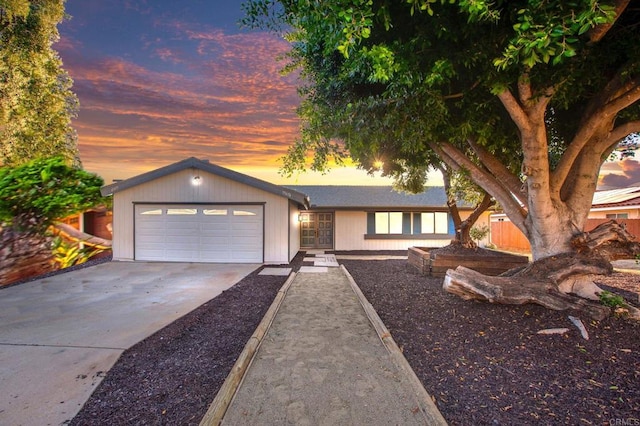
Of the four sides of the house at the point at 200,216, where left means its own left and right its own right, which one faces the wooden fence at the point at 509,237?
left

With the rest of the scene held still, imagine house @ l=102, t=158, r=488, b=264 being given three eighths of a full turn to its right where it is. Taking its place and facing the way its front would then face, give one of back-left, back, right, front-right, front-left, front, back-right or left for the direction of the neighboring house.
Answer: back-right

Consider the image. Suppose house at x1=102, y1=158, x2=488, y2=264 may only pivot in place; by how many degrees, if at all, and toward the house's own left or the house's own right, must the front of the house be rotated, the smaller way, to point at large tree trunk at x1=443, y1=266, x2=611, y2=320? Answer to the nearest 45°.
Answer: approximately 45° to the house's own left

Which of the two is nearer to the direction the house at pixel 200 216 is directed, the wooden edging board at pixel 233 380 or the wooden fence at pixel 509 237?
the wooden edging board

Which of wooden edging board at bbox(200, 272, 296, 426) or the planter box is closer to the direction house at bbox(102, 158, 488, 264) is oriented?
the wooden edging board

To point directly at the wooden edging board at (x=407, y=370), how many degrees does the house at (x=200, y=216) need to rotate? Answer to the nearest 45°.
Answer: approximately 45° to its left

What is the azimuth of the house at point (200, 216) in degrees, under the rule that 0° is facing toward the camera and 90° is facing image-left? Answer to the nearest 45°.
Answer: approximately 0°

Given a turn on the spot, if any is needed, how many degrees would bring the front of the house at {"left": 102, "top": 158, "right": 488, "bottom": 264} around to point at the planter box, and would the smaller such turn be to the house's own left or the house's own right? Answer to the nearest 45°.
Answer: approximately 45° to the house's own left
